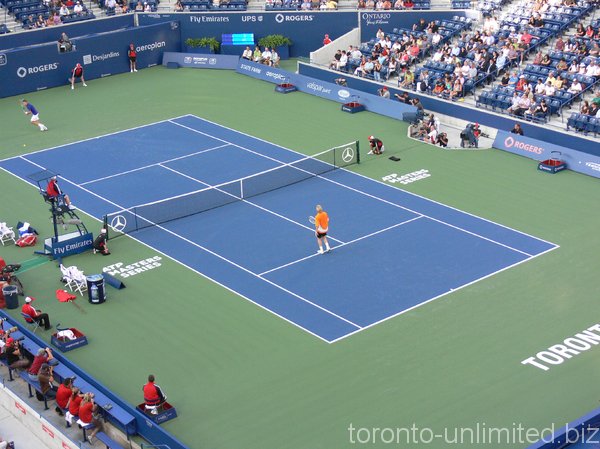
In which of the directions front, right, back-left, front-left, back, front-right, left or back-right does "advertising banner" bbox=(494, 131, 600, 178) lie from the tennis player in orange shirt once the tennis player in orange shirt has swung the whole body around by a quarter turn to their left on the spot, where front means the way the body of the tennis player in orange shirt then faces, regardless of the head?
back

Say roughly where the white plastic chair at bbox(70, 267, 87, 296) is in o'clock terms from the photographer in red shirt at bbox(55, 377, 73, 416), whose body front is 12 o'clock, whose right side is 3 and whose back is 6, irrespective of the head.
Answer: The white plastic chair is roughly at 11 o'clock from the photographer in red shirt.

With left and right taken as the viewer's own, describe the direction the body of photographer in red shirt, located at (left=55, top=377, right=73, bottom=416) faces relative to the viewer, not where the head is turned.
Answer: facing away from the viewer and to the right of the viewer

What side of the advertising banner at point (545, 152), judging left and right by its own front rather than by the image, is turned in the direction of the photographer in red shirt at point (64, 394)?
front

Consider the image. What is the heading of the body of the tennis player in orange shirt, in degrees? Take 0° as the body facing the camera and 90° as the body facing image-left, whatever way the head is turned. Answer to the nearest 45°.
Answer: approximately 135°

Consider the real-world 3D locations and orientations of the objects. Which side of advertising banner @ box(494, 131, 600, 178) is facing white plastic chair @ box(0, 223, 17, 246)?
front

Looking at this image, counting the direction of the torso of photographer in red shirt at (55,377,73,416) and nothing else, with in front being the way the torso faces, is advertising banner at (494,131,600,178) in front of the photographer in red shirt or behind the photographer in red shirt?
in front

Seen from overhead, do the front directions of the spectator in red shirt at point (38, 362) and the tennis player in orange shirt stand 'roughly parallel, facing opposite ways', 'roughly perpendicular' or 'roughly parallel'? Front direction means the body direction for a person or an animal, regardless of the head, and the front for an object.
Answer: roughly perpendicular

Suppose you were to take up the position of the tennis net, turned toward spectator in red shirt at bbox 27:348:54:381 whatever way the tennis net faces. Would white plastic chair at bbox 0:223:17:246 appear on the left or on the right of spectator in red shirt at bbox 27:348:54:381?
right

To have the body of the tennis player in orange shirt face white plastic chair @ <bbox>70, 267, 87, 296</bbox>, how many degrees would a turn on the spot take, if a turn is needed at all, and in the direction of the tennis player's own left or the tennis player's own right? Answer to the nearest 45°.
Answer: approximately 45° to the tennis player's own left

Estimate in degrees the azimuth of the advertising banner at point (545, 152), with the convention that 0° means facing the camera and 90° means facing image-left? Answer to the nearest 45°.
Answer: approximately 45°

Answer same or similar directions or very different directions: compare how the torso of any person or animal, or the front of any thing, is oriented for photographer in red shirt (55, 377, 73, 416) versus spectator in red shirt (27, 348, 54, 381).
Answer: same or similar directions

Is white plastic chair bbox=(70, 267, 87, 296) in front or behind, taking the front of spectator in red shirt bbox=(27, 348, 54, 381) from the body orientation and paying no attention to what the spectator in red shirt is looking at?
in front

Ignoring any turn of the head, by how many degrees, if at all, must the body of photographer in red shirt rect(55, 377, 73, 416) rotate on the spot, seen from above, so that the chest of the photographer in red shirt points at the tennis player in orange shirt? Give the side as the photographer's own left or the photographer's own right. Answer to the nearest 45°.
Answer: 0° — they already face them

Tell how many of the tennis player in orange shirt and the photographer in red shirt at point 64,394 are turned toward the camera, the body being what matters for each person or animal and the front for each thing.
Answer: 0

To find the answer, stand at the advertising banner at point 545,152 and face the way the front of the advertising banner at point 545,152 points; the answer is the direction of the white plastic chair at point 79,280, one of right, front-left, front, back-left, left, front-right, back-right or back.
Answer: front

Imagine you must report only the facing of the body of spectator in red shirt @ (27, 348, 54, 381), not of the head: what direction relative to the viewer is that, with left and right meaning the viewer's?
facing away from the viewer and to the right of the viewer
